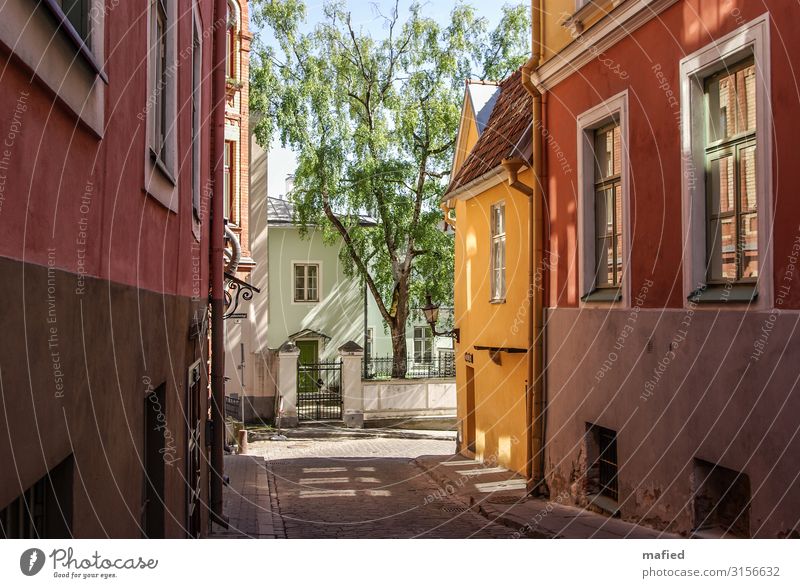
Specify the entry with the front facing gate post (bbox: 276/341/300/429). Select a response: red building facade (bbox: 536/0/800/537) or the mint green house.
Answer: the mint green house

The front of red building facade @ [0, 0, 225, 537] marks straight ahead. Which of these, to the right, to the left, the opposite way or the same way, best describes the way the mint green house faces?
to the right

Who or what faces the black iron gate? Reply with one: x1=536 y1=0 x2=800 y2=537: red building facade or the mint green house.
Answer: the mint green house

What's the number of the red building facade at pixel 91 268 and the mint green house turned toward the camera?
1

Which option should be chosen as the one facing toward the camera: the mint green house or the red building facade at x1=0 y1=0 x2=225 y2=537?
the mint green house

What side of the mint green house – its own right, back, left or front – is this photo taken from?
front

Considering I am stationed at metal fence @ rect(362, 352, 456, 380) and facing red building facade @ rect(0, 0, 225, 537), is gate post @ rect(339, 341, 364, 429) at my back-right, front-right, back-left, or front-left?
front-right

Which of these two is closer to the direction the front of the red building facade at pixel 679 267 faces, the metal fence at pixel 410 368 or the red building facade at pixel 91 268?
the red building facade

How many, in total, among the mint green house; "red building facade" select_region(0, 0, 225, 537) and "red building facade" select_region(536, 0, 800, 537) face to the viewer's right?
1

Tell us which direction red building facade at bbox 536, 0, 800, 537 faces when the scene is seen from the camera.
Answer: facing the viewer and to the left of the viewer

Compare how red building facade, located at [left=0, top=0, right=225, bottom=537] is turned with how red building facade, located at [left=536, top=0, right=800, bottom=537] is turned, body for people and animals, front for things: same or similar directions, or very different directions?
very different directions

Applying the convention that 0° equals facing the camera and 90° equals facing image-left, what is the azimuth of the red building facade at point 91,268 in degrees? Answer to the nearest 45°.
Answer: approximately 270°

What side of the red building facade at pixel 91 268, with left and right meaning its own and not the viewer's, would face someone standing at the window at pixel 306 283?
left

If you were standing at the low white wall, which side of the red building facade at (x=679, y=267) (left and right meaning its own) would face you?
right
